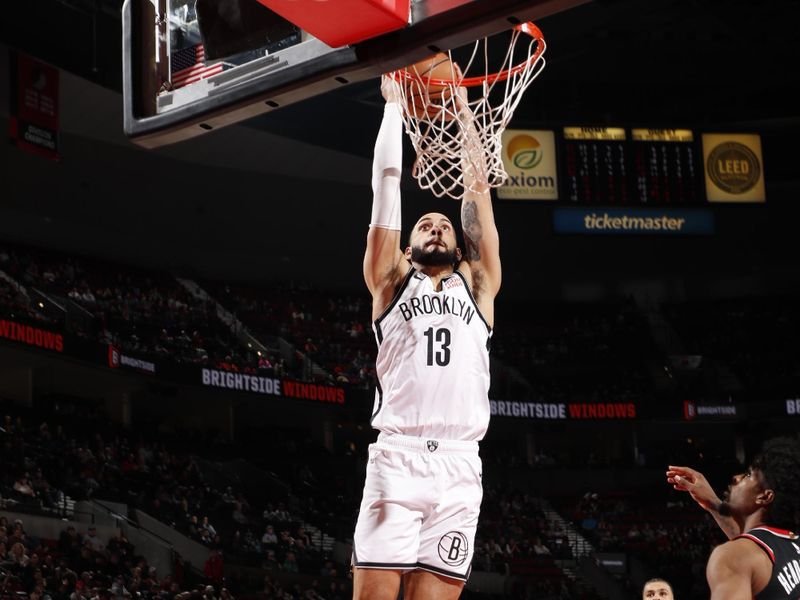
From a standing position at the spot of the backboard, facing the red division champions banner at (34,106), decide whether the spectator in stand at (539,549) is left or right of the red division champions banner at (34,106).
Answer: right

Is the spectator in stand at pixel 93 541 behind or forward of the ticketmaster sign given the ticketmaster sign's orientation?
forward

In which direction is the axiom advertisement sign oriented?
toward the camera

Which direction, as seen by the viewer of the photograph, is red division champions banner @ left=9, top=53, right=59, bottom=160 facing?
facing the viewer and to the right of the viewer

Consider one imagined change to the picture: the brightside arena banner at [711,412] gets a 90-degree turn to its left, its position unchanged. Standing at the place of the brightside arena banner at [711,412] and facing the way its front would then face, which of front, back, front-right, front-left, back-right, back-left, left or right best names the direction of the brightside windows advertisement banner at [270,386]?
back-right

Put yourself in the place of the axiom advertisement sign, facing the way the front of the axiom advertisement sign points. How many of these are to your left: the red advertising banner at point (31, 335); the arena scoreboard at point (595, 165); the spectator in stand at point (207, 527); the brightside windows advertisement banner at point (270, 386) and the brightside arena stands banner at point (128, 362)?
1

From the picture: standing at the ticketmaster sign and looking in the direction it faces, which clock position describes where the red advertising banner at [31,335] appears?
The red advertising banner is roughly at 2 o'clock from the ticketmaster sign.

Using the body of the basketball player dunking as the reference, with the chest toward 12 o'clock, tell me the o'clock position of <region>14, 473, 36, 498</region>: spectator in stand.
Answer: The spectator in stand is roughly at 5 o'clock from the basketball player dunking.

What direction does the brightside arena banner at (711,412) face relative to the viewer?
toward the camera

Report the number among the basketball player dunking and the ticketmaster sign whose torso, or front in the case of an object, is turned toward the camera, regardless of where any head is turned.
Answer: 2

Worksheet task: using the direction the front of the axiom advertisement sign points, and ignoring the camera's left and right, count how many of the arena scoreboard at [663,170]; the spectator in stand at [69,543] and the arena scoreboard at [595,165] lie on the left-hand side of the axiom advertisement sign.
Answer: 2
